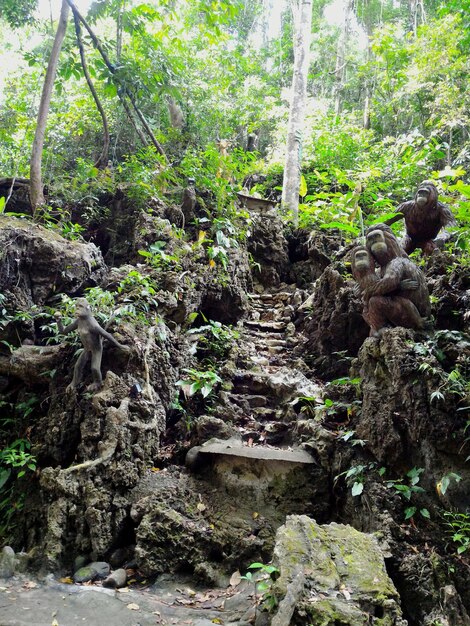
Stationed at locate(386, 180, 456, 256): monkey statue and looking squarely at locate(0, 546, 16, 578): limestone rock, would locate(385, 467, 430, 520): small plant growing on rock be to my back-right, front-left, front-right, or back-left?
front-left

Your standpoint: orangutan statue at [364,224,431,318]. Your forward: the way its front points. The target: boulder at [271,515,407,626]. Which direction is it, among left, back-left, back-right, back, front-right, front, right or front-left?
front-left

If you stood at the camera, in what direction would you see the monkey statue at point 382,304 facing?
facing the viewer and to the left of the viewer

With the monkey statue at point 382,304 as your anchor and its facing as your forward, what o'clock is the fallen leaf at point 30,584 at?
The fallen leaf is roughly at 12 o'clock from the monkey statue.

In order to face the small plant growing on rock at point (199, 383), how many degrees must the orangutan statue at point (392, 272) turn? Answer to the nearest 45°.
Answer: approximately 45° to its right

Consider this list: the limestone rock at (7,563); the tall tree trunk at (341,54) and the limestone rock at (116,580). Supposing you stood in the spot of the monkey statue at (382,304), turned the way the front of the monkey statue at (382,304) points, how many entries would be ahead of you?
2

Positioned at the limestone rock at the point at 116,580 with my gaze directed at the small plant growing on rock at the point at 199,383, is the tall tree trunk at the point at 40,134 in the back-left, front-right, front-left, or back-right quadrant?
front-left

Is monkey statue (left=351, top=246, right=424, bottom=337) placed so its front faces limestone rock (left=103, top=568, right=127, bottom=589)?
yes

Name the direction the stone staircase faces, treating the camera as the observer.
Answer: facing the viewer

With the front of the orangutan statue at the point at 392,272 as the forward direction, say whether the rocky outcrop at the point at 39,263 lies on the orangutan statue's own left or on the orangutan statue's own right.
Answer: on the orangutan statue's own right
